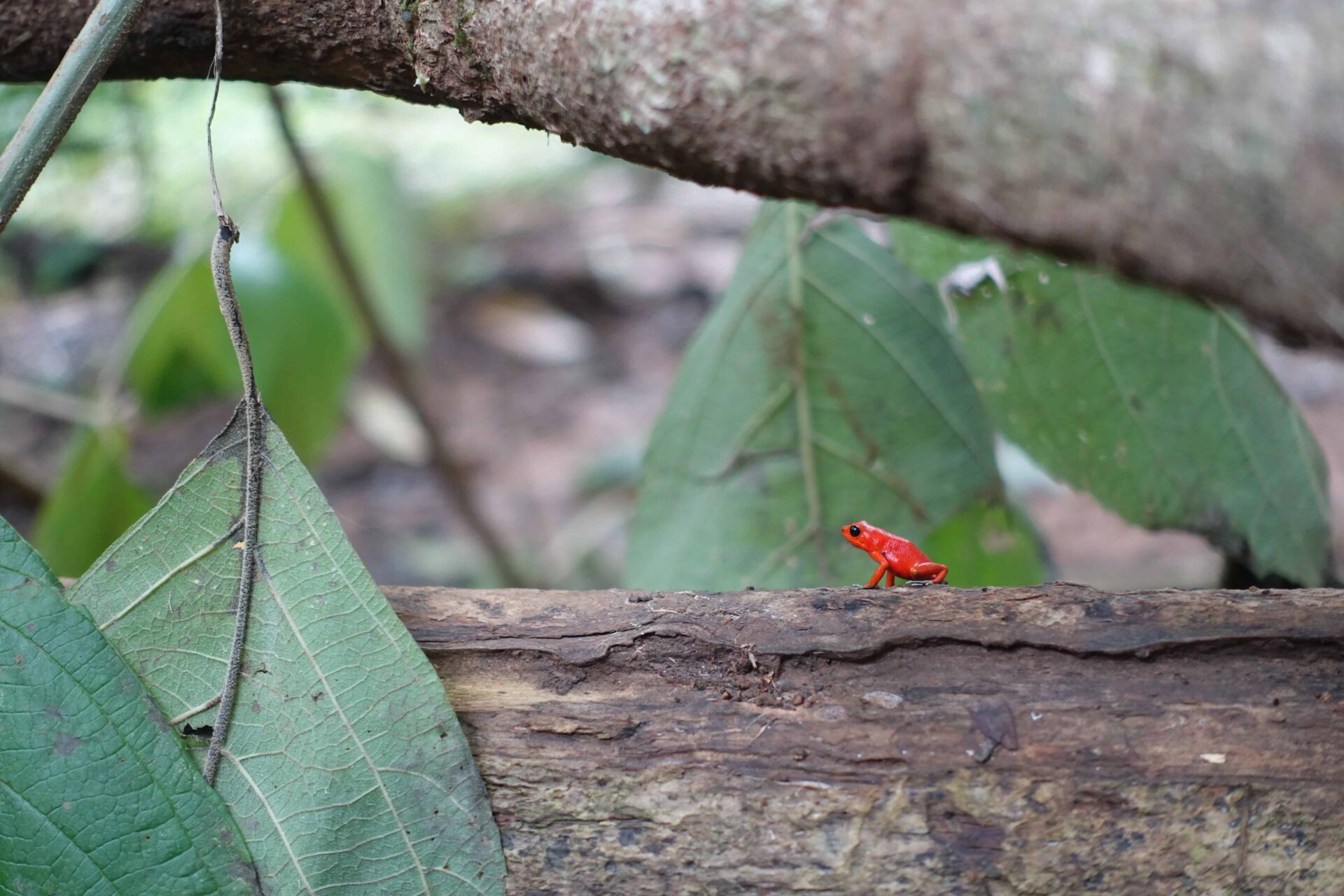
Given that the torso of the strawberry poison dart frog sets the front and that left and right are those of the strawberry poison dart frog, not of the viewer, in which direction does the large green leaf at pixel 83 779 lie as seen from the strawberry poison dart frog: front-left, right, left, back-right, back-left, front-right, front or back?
front-left

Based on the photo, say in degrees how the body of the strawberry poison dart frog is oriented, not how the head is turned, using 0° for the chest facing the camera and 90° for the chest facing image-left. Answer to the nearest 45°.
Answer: approximately 90°

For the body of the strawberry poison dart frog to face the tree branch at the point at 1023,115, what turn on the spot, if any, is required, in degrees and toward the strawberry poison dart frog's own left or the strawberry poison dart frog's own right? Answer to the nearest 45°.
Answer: approximately 90° to the strawberry poison dart frog's own left

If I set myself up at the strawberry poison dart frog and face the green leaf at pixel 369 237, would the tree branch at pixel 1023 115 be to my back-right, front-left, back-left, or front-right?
back-left

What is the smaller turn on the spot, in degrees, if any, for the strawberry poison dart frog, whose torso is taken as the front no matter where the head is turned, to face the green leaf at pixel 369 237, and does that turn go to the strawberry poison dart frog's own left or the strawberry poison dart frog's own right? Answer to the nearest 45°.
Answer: approximately 45° to the strawberry poison dart frog's own right
